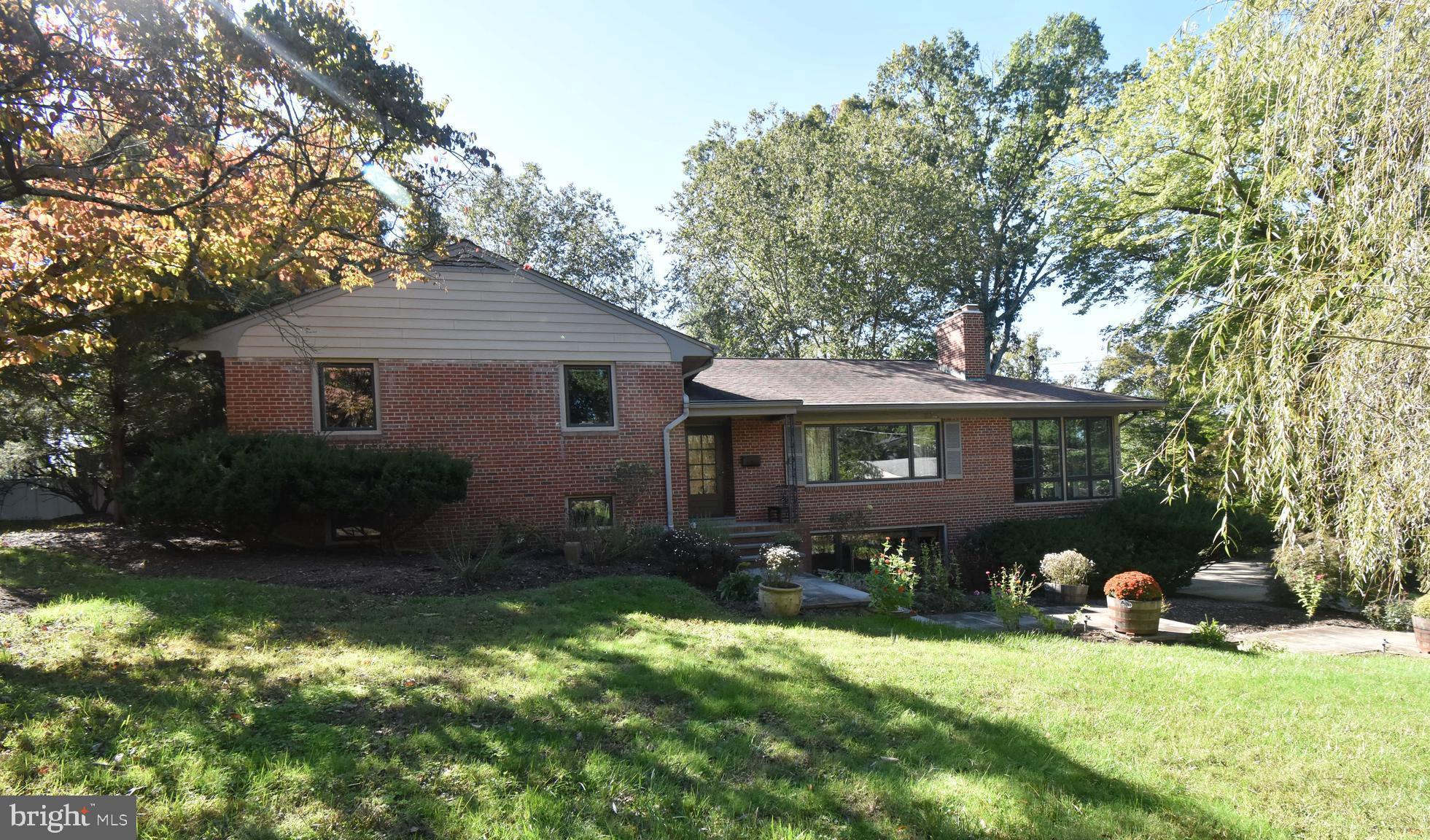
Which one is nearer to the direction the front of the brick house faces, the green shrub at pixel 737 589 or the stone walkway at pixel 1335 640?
the green shrub

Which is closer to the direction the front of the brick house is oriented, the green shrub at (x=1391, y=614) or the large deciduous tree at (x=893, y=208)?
the green shrub

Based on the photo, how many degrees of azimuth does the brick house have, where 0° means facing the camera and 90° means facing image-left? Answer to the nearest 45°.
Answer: approximately 0°
